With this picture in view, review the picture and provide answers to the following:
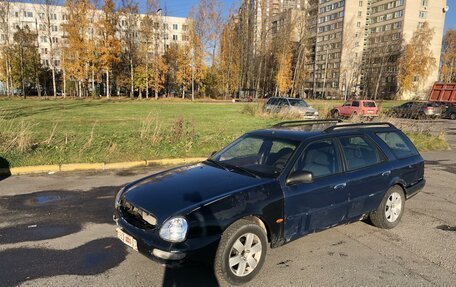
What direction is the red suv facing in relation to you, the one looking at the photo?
facing away from the viewer and to the left of the viewer

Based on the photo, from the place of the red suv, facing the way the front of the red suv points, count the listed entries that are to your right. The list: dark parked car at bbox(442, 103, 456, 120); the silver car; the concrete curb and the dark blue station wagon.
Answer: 1

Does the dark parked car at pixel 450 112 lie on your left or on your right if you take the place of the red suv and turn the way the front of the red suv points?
on your right

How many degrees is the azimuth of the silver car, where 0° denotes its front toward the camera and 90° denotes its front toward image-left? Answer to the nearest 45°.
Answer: approximately 315°

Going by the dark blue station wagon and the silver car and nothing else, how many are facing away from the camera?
0

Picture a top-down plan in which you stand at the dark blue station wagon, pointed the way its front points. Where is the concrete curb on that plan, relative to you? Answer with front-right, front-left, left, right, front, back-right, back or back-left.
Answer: right

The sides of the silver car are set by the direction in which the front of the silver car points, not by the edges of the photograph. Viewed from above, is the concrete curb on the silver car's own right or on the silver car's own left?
on the silver car's own right

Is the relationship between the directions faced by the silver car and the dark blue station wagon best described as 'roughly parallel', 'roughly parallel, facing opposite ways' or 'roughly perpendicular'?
roughly perpendicular

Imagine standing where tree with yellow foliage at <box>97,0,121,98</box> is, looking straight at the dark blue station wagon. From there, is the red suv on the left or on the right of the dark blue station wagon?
left

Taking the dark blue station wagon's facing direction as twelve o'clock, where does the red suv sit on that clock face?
The red suv is roughly at 5 o'clock from the dark blue station wagon.

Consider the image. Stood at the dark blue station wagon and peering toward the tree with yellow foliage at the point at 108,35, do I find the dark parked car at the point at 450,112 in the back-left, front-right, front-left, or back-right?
front-right

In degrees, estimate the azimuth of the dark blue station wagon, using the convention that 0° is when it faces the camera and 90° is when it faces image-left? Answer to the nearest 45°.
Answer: approximately 45°

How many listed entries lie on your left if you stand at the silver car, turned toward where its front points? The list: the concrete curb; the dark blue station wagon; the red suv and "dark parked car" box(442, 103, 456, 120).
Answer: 2

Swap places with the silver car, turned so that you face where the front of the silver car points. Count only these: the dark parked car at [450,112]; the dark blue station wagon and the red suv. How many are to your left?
2
